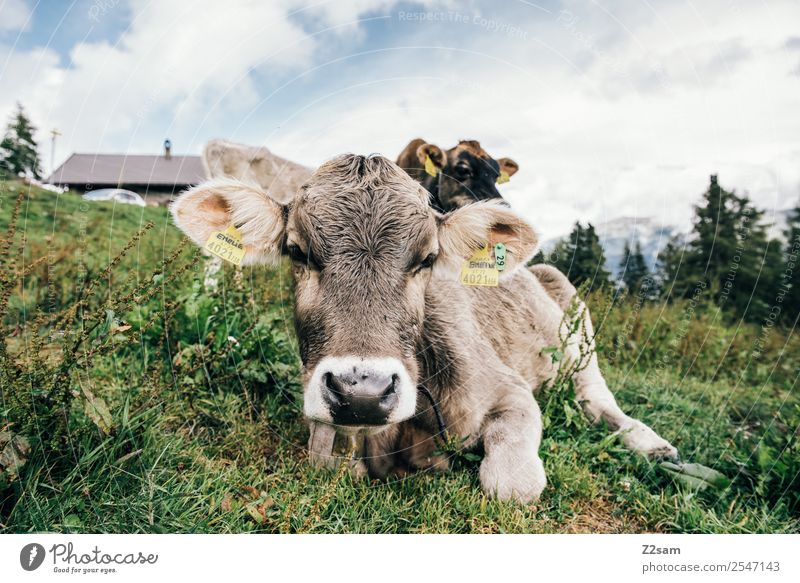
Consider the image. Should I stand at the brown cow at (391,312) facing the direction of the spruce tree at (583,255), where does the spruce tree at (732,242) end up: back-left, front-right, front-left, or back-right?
front-right

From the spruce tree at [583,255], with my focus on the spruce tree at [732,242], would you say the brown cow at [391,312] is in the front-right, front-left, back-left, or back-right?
back-right
